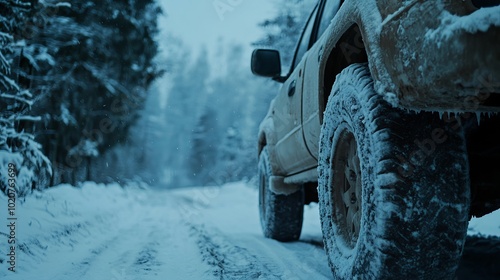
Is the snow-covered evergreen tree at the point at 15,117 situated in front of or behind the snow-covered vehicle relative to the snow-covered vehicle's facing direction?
in front

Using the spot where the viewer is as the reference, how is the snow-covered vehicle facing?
facing away from the viewer and to the left of the viewer

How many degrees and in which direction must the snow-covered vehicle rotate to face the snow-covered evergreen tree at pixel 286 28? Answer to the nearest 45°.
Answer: approximately 45° to its right
